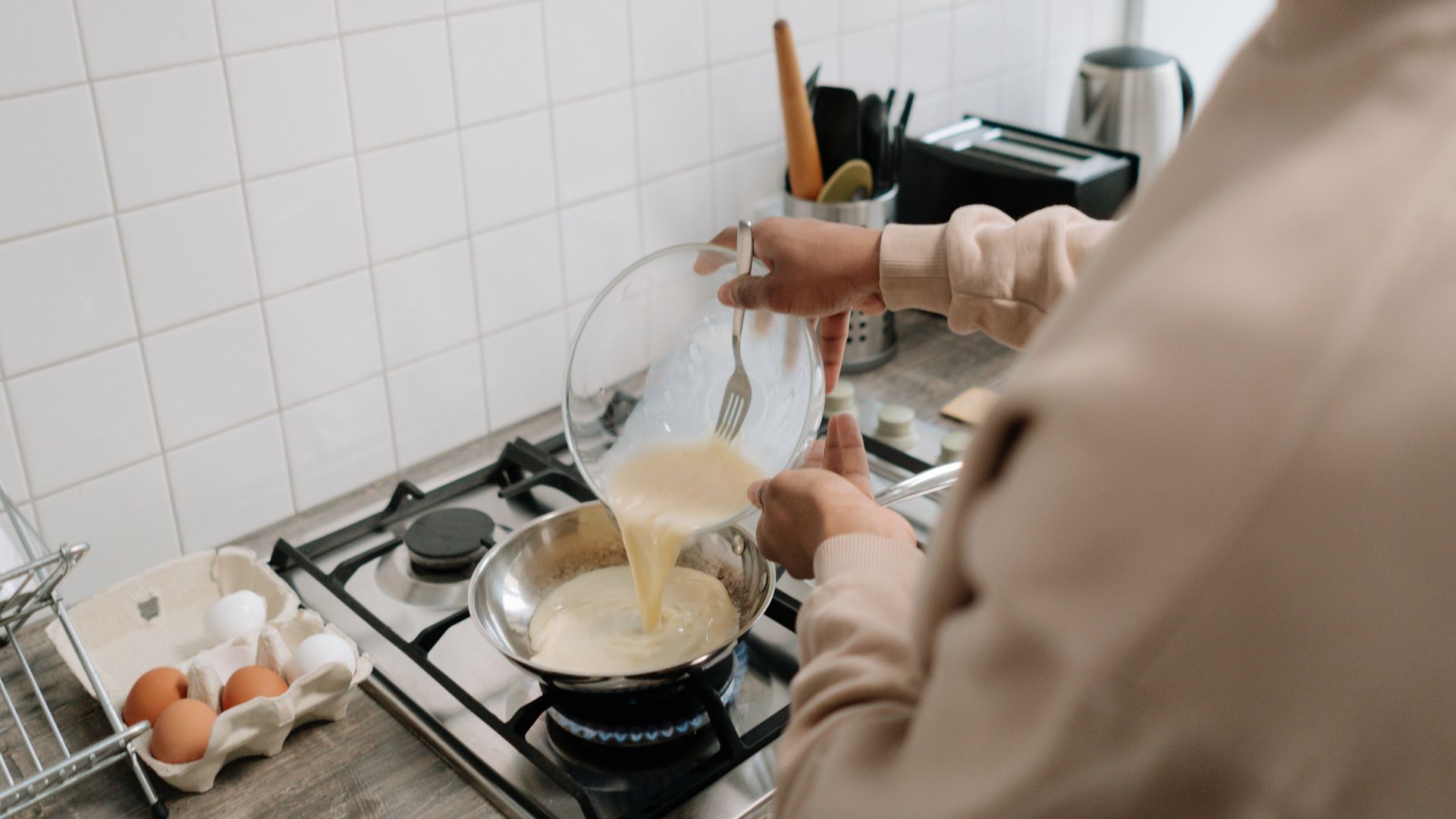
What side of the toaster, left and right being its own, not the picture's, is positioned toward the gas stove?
right

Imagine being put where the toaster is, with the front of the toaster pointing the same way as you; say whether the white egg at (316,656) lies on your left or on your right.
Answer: on your right

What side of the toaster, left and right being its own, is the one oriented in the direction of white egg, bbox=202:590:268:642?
right

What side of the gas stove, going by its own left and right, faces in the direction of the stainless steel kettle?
left

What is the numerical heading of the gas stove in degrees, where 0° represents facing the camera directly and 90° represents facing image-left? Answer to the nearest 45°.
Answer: approximately 315°

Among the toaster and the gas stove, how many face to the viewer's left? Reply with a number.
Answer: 0

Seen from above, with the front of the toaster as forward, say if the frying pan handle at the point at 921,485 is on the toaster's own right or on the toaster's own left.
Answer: on the toaster's own right

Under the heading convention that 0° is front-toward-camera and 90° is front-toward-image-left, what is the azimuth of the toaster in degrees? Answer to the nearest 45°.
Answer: approximately 315°

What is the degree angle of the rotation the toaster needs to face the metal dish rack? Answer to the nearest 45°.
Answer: approximately 90° to its right

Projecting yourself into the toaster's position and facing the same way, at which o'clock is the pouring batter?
The pouring batter is roughly at 2 o'clock from the toaster.
